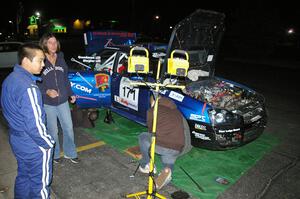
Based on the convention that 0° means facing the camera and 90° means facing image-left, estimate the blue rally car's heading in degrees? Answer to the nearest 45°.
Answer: approximately 315°

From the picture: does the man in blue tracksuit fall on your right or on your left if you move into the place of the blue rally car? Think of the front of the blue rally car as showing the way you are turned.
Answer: on your right

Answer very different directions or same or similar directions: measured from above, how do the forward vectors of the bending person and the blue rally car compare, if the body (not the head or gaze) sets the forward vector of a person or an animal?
very different directions

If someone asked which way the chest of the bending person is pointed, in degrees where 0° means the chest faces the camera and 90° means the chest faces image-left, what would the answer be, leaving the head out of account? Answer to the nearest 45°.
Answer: approximately 135°

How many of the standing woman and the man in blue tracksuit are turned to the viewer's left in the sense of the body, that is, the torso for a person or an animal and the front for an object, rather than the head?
0

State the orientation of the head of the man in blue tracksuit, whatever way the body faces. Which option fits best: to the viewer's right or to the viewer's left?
to the viewer's right

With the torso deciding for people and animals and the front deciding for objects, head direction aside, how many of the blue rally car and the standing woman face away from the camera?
0

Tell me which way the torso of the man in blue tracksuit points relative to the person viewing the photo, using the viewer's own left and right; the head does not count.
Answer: facing away from the viewer and to the right of the viewer

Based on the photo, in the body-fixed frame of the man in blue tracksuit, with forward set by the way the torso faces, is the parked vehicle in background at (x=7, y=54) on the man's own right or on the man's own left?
on the man's own left

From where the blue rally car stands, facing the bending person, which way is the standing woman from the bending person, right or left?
right
